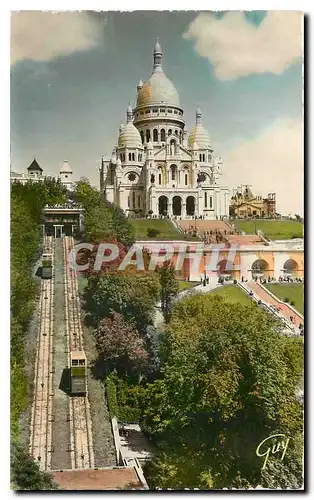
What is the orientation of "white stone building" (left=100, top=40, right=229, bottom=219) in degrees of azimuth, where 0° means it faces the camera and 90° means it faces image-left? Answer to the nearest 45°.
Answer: approximately 0°

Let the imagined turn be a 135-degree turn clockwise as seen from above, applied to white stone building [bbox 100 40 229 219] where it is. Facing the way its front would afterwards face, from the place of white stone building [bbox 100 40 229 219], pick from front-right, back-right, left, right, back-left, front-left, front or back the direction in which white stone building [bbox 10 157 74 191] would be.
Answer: left

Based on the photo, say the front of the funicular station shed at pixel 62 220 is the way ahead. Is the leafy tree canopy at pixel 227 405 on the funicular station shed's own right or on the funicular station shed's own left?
on the funicular station shed's own left
